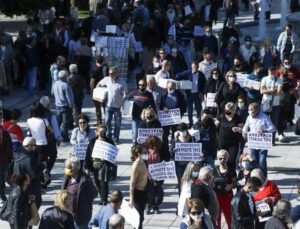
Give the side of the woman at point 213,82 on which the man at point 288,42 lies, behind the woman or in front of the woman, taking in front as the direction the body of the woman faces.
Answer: behind

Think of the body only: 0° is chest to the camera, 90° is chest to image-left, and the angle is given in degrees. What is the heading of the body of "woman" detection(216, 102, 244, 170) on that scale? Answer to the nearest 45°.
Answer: approximately 0°

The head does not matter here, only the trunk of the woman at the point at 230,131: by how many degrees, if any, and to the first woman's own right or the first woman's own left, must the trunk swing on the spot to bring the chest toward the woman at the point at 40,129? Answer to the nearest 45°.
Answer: approximately 90° to the first woman's own right

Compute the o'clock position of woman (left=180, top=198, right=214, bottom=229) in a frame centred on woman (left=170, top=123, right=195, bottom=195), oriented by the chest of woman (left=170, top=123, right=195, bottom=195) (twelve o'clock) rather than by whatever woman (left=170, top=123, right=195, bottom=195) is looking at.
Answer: woman (left=180, top=198, right=214, bottom=229) is roughly at 12 o'clock from woman (left=170, top=123, right=195, bottom=195).

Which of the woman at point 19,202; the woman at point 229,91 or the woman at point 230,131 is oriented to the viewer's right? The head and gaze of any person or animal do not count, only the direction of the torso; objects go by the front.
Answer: the woman at point 19,202

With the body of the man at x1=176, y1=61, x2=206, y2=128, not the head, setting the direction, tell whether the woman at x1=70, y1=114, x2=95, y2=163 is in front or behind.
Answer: in front
